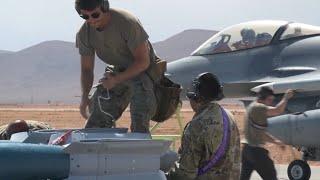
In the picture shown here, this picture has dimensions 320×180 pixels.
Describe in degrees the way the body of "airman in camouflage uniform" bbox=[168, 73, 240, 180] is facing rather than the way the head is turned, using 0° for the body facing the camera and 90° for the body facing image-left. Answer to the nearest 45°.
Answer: approximately 135°

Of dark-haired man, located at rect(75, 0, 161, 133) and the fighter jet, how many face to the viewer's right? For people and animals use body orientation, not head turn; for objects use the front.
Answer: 0

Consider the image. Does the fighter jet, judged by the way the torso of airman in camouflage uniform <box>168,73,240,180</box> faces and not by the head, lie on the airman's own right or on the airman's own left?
on the airman's own right

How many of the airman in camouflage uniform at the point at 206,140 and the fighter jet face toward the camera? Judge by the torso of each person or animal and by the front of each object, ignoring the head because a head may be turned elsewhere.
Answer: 0

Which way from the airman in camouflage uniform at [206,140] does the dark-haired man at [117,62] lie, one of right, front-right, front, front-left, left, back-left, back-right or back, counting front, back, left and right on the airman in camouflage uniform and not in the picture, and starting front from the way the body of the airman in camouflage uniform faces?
front

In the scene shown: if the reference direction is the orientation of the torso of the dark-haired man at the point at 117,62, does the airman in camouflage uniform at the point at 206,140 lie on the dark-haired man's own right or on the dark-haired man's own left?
on the dark-haired man's own left

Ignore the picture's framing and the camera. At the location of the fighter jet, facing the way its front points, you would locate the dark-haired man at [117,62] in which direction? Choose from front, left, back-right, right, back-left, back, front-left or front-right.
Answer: left

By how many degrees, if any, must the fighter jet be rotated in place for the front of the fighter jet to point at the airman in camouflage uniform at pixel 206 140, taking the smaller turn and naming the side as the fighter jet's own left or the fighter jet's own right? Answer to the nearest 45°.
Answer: approximately 90° to the fighter jet's own left

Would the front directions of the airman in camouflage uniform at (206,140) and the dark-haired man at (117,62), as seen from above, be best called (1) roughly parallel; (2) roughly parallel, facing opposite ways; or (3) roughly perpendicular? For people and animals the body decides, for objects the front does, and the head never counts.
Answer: roughly perpendicular

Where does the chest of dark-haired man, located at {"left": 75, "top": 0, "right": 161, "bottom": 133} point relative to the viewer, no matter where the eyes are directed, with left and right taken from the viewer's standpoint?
facing the viewer and to the left of the viewer

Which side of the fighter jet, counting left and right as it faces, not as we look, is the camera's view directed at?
left

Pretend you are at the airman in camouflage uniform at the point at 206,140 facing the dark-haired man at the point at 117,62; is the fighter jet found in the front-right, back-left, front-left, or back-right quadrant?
front-right
